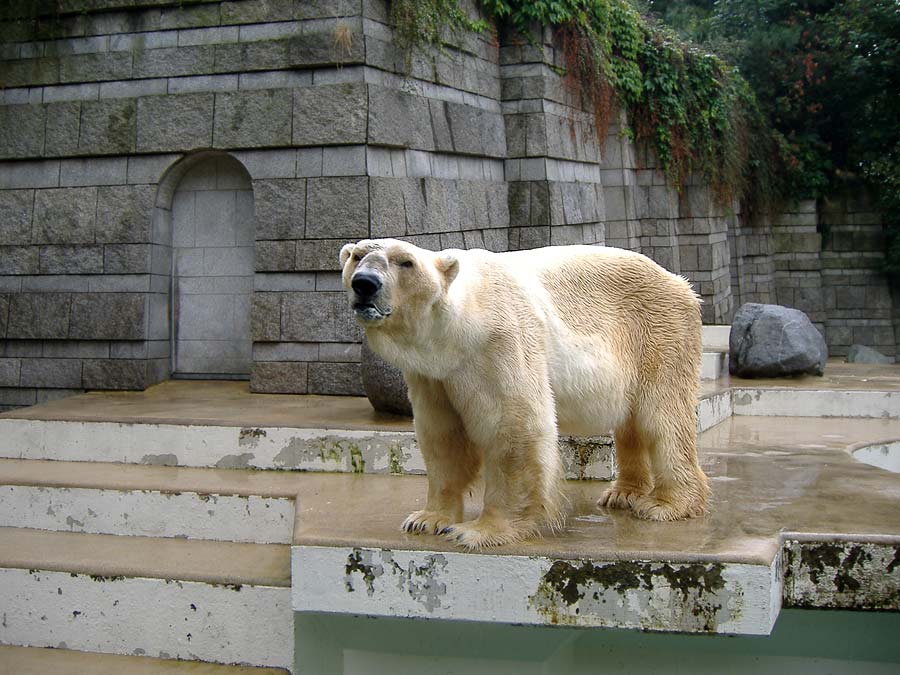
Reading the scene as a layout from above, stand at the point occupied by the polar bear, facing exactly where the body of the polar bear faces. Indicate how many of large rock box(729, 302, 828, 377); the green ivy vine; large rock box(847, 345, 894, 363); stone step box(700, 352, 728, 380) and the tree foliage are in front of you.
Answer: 0

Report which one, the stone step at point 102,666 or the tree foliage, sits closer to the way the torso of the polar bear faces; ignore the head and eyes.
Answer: the stone step

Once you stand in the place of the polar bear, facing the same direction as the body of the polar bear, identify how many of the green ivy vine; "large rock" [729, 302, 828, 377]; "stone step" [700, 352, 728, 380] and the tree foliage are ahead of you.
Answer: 0

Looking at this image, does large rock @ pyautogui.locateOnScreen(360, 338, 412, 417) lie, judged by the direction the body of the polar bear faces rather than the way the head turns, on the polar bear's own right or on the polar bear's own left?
on the polar bear's own right

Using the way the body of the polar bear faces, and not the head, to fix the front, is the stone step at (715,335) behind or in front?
behind

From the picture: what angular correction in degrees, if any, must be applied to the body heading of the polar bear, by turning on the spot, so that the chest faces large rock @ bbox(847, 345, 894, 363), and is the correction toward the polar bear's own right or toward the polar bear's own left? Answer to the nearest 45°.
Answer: approximately 180°

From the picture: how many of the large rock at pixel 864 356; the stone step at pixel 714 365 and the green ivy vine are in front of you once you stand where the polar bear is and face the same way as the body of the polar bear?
0

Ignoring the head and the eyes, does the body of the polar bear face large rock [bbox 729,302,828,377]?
no

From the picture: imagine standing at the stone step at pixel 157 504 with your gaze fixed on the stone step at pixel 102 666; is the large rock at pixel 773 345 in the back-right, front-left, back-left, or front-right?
back-left

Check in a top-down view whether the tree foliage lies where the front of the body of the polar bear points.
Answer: no

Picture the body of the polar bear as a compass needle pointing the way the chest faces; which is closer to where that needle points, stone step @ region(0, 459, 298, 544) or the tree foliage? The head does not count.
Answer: the stone step

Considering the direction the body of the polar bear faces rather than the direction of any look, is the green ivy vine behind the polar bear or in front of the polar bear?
behind

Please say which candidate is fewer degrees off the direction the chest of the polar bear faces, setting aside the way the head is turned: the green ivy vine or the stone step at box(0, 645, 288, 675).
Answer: the stone step

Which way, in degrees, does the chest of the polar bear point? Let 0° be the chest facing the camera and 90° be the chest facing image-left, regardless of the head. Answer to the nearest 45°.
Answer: approximately 45°
